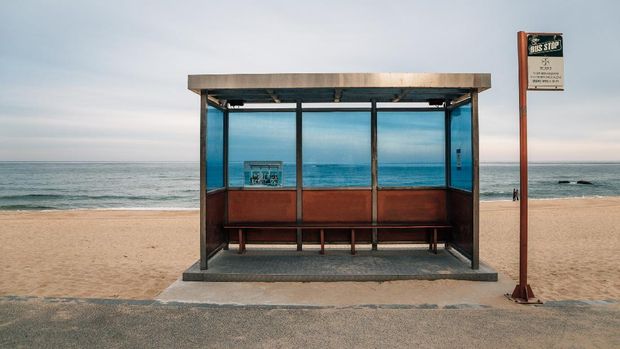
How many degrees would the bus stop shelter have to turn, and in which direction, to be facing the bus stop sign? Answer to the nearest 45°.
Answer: approximately 45° to its left

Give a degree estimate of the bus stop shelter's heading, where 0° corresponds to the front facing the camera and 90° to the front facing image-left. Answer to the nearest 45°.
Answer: approximately 0°
